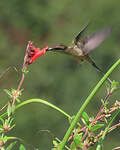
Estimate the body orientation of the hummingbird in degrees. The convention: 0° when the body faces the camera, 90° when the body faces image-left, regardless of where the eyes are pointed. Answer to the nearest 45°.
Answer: approximately 90°

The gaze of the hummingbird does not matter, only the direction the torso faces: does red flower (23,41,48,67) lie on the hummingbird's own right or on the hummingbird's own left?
on the hummingbird's own left
